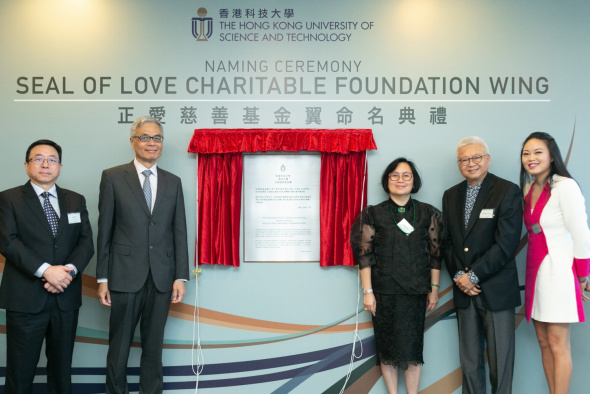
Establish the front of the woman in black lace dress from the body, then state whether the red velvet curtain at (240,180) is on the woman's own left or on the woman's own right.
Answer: on the woman's own right

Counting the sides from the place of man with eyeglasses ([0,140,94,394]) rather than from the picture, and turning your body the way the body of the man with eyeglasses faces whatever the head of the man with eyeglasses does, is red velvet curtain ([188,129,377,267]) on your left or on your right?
on your left

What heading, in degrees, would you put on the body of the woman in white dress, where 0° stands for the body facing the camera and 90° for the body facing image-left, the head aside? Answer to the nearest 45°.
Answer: approximately 45°

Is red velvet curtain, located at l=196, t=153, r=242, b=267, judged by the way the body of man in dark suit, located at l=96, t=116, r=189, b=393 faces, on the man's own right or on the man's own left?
on the man's own left

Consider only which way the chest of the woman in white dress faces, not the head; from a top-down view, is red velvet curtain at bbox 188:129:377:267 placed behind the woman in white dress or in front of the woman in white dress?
in front

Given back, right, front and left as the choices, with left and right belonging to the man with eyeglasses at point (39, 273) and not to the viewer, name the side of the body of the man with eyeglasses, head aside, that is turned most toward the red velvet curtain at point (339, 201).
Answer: left
